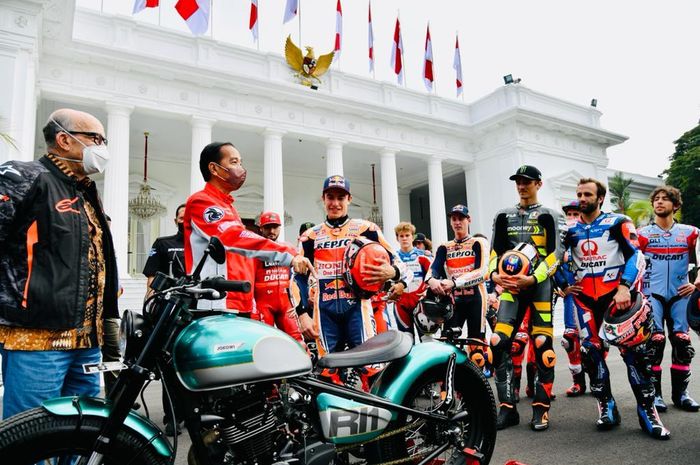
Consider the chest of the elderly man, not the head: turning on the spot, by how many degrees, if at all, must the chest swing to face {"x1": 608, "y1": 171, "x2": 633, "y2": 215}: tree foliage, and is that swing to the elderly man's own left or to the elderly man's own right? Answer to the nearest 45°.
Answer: approximately 45° to the elderly man's own left

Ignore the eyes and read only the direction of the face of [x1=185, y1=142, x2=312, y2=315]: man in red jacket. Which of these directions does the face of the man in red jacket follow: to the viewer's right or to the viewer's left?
to the viewer's right

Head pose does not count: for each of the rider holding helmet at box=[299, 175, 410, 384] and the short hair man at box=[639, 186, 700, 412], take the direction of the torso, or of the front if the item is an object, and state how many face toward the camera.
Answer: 2

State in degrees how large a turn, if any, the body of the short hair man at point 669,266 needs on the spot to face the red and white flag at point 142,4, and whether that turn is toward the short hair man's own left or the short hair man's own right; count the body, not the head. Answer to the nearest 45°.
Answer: approximately 90° to the short hair man's own right

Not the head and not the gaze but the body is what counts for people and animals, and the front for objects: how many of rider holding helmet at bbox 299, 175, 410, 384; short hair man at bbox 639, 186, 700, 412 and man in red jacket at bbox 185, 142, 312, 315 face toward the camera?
2

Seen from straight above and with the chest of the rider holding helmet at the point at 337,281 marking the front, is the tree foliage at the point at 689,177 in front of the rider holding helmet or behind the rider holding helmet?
behind

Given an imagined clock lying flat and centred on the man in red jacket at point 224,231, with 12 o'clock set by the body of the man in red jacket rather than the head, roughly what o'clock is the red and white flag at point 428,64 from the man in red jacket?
The red and white flag is roughly at 10 o'clock from the man in red jacket.

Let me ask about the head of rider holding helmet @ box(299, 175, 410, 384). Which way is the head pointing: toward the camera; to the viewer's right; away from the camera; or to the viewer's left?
toward the camera

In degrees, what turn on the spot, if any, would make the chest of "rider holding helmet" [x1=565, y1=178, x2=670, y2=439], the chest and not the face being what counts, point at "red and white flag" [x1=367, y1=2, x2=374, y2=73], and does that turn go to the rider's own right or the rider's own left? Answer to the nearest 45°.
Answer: approximately 90° to the rider's own right

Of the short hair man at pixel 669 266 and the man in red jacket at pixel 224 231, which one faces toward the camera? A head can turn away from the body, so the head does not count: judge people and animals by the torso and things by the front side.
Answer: the short hair man

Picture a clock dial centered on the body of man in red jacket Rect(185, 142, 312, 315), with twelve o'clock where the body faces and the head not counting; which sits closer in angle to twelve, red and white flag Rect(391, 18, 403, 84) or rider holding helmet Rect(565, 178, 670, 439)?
the rider holding helmet

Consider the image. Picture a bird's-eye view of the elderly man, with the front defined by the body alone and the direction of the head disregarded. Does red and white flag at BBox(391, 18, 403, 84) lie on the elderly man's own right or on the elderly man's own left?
on the elderly man's own left

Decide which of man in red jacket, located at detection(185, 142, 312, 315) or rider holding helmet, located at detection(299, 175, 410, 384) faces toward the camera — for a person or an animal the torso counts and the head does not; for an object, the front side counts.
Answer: the rider holding helmet

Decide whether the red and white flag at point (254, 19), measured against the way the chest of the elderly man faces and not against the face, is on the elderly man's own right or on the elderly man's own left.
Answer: on the elderly man's own left

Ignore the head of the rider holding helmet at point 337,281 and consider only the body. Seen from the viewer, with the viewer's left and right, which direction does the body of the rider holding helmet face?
facing the viewer

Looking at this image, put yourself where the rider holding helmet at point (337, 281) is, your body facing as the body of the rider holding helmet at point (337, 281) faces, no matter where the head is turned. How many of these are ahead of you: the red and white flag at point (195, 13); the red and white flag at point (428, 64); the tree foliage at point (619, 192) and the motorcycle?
1

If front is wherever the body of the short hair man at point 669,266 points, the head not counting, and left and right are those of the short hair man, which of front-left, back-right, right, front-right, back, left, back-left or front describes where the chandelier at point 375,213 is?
back-right

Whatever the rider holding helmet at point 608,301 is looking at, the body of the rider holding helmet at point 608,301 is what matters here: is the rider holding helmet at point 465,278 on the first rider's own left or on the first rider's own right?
on the first rider's own right

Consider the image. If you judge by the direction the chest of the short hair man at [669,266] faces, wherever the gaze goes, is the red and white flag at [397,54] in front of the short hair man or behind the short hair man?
behind
